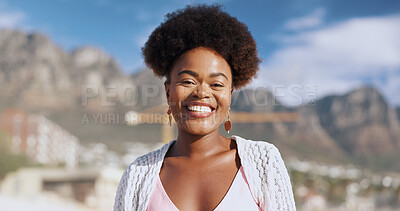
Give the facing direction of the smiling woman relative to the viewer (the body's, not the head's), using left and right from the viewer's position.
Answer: facing the viewer

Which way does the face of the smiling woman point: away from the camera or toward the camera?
toward the camera
